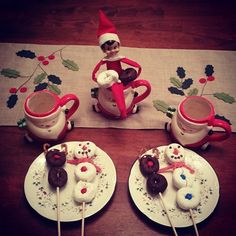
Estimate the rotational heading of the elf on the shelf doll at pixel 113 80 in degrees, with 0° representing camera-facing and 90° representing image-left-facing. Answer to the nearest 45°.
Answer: approximately 0°
